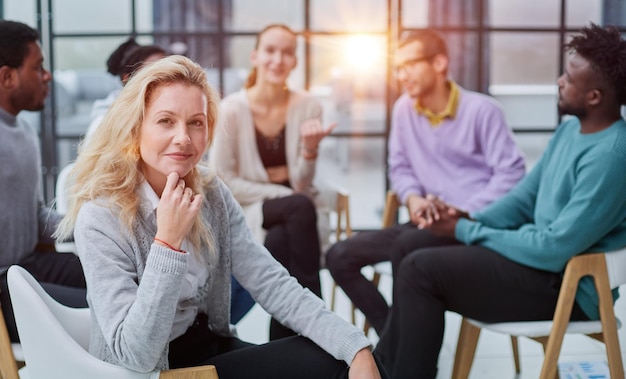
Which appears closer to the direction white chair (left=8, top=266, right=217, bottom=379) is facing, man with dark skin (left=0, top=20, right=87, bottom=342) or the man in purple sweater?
the man in purple sweater

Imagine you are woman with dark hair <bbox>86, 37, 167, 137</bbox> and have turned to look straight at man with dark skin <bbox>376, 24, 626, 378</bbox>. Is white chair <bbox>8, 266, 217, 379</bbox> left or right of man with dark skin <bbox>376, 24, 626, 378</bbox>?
right

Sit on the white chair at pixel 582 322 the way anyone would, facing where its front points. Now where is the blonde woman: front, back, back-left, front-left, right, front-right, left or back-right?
front-left

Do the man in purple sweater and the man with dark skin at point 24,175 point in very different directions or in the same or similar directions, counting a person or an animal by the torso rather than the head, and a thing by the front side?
very different directions

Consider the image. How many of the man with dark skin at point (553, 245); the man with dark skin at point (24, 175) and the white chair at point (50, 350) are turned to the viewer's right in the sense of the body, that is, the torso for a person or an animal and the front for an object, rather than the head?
2

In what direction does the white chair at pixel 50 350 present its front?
to the viewer's right

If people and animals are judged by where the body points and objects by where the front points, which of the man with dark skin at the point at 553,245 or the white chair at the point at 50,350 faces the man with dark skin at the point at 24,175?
the man with dark skin at the point at 553,245

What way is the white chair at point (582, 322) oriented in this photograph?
to the viewer's left

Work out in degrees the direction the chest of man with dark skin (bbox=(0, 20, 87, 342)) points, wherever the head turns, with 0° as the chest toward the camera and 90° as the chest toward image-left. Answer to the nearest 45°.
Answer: approximately 270°

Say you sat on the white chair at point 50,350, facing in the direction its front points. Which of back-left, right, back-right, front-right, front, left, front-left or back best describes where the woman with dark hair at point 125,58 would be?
left

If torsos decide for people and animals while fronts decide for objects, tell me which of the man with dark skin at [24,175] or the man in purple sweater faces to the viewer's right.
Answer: the man with dark skin

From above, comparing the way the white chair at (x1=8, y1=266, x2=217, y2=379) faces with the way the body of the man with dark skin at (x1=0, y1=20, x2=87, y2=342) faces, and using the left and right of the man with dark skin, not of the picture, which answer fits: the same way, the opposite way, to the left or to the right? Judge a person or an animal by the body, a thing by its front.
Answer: the same way

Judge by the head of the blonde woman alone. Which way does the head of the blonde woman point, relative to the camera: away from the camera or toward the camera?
toward the camera

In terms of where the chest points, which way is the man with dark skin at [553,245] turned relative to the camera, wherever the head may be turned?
to the viewer's left

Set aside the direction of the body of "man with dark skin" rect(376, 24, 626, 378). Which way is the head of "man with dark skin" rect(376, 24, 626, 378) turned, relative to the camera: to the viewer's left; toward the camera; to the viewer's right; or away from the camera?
to the viewer's left

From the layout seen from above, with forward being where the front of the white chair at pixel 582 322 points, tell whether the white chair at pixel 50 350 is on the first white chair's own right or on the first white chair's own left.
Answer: on the first white chair's own left

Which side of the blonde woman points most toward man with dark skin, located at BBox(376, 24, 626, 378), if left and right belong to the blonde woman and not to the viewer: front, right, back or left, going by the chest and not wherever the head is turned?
left

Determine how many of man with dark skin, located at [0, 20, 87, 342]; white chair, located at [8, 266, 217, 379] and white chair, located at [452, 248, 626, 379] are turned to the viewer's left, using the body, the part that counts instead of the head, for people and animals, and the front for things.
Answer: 1
